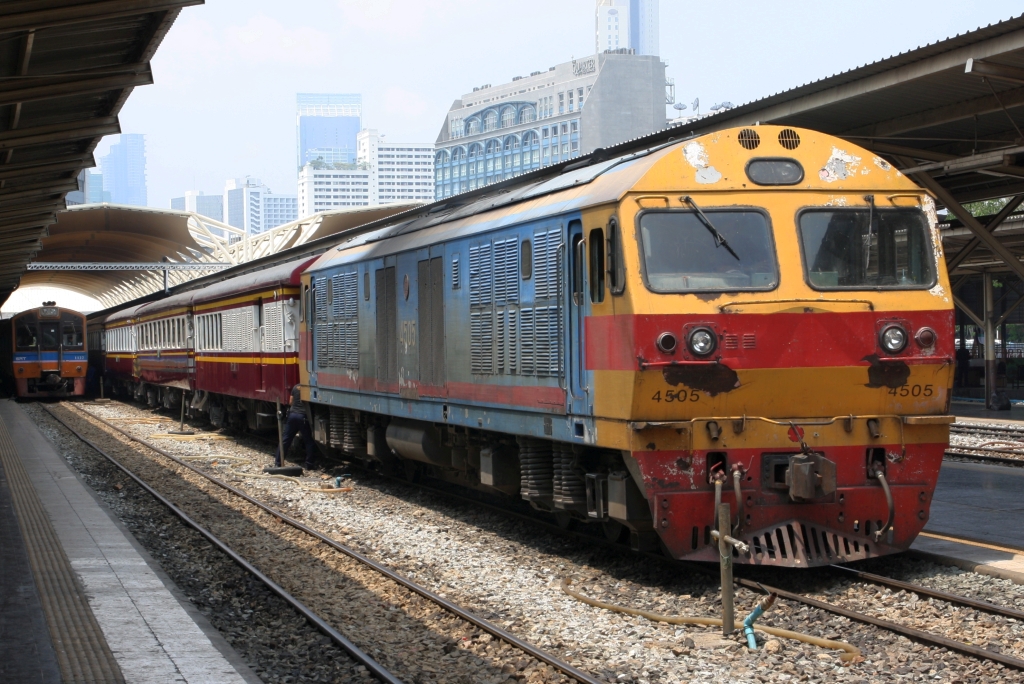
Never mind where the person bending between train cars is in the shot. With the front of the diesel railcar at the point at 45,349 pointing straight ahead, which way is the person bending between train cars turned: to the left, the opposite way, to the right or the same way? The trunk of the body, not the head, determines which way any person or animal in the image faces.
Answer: the opposite way

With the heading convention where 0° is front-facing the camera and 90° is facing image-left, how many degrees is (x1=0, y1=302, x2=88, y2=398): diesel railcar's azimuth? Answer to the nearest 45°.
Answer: approximately 0°

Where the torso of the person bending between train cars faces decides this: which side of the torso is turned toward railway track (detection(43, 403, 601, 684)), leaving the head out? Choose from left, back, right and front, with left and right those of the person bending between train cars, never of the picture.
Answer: back

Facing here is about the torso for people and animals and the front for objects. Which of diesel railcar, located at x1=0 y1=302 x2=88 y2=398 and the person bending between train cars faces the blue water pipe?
the diesel railcar

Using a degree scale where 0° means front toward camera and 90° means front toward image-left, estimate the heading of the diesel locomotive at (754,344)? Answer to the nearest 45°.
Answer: approximately 315°

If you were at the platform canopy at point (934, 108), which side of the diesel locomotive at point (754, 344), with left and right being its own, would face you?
left

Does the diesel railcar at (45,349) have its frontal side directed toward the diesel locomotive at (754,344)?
yes

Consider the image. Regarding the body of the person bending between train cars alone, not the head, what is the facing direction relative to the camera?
away from the camera

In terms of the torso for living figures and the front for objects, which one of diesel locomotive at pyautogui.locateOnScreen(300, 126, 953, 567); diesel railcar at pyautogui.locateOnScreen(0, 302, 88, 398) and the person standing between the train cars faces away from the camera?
the person standing between the train cars
